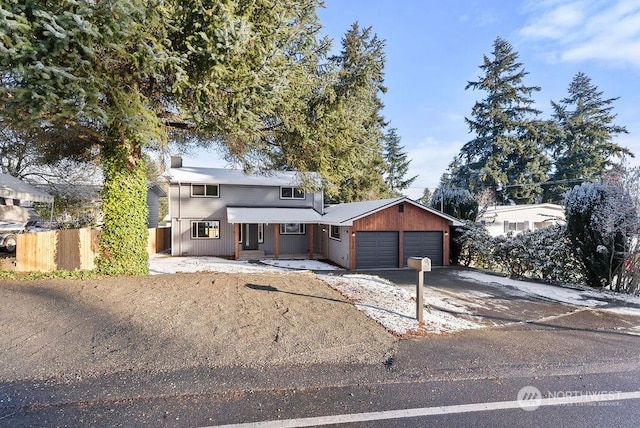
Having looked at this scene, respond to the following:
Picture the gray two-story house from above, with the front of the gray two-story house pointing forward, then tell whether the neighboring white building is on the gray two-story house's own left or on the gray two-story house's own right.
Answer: on the gray two-story house's own left

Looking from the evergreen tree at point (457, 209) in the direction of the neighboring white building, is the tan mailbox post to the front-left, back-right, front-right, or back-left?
back-right

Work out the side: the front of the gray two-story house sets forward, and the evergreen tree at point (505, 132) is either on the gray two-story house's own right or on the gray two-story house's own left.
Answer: on the gray two-story house's own left

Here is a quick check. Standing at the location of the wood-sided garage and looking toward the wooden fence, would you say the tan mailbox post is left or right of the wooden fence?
left

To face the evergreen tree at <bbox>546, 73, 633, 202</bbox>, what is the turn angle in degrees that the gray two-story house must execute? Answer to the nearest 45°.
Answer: approximately 135° to its left

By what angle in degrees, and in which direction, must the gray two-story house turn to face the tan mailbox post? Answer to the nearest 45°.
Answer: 0° — it already faces it

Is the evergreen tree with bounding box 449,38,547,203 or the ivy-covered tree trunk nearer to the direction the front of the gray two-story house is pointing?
the ivy-covered tree trunk

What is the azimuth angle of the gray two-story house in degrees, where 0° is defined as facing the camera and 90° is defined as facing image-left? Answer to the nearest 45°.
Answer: approximately 0°
